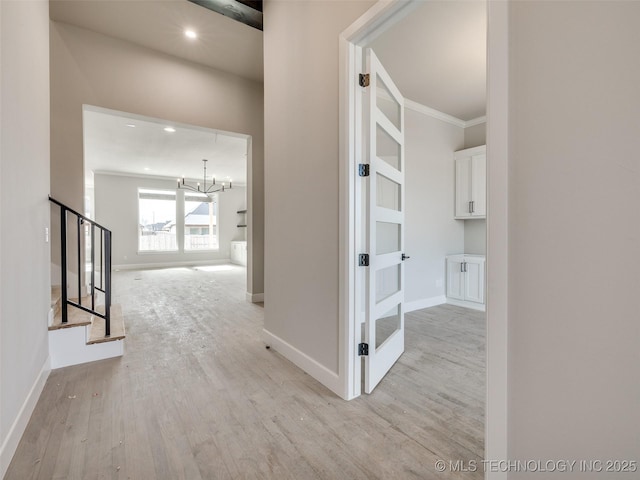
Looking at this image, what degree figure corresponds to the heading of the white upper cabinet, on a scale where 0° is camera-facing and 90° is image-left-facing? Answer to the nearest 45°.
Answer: approximately 45°

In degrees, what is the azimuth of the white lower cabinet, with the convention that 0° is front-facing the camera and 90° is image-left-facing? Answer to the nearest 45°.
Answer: approximately 45°

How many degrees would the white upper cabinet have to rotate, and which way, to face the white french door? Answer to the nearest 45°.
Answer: approximately 45° to its left

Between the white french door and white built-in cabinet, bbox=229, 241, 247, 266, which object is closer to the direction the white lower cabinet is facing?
the white french door

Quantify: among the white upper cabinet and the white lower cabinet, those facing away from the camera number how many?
0

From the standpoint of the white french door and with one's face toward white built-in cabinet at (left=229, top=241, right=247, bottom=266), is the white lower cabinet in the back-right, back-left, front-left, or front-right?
front-right

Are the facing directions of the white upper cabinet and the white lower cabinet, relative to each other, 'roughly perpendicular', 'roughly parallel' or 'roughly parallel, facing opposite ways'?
roughly parallel

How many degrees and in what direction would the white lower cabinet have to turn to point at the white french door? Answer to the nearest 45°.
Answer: approximately 45° to its left

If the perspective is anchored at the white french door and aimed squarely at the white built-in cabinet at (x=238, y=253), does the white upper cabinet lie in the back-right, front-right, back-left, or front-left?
front-right

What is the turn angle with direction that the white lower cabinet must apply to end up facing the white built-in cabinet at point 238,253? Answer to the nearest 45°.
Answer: approximately 90° to its right

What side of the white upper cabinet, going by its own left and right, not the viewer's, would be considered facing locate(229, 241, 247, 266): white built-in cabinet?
right
